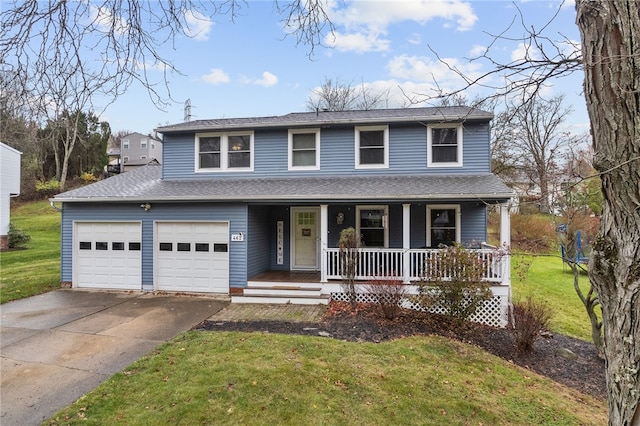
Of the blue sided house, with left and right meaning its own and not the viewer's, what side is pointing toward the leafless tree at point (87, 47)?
front

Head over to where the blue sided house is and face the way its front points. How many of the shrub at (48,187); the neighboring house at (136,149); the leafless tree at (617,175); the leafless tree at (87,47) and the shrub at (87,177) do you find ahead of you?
2

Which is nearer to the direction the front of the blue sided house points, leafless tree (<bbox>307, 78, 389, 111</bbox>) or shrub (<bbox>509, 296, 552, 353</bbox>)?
the shrub

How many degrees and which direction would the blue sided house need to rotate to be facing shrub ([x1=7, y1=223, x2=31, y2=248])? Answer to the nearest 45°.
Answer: approximately 135° to its right

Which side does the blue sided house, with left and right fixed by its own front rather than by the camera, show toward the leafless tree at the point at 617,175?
front

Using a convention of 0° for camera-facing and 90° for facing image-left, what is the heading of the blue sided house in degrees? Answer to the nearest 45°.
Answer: approximately 0°

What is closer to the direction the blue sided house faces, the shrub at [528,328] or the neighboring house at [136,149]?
the shrub

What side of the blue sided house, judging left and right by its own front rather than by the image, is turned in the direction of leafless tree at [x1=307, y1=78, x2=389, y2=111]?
back

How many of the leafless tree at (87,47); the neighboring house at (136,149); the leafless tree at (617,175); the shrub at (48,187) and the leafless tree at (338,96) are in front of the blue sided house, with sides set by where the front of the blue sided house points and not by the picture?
2

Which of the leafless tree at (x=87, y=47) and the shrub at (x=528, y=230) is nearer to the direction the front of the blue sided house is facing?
the leafless tree
